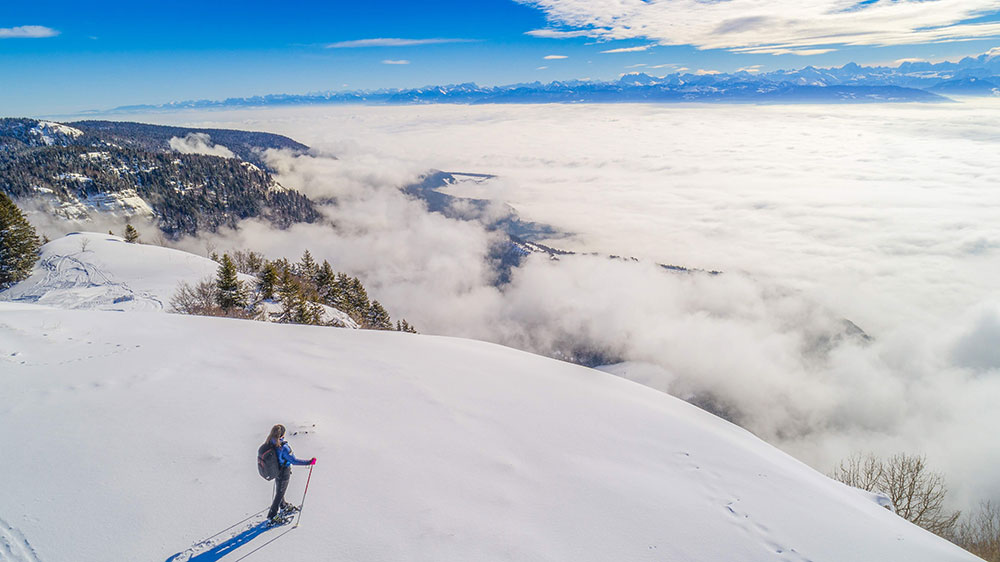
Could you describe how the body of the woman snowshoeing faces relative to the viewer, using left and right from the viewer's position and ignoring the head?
facing to the right of the viewer

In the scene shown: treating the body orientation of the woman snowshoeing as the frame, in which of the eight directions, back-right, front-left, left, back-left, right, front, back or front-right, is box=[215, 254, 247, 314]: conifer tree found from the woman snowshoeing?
left

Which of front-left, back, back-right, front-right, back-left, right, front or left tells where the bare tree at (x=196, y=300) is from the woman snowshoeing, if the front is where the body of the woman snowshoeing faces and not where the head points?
left

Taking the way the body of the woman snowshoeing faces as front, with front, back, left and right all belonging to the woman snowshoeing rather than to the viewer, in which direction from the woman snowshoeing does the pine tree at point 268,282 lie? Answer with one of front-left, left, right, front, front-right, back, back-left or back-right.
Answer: left
